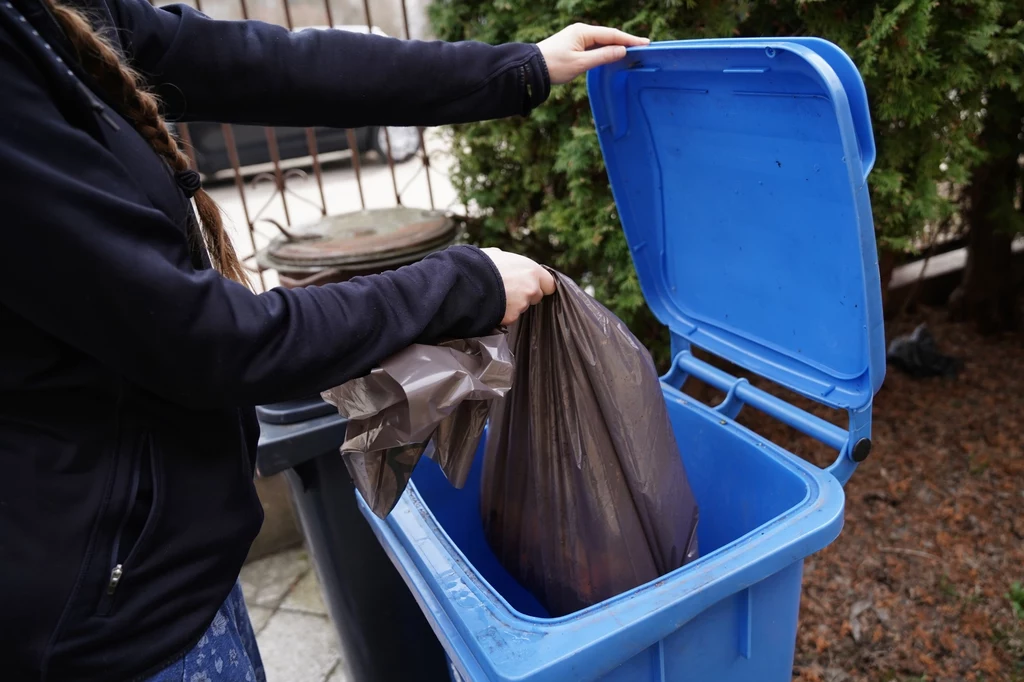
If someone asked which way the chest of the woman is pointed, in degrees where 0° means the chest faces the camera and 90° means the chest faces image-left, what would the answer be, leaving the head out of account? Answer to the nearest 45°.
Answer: approximately 270°

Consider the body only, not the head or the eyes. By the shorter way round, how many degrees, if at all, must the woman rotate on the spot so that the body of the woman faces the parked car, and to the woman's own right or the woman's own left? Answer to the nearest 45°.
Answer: approximately 90° to the woman's own left

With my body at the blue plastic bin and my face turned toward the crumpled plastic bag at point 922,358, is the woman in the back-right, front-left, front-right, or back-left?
back-left

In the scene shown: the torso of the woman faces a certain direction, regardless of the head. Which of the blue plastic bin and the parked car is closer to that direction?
the blue plastic bin

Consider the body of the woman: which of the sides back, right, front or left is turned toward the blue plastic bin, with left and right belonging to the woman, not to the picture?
front

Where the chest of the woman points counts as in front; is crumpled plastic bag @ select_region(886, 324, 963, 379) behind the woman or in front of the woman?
in front

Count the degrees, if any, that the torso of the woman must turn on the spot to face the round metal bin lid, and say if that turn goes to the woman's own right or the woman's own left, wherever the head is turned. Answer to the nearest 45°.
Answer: approximately 90° to the woman's own left
